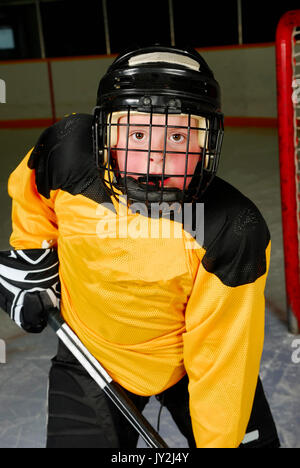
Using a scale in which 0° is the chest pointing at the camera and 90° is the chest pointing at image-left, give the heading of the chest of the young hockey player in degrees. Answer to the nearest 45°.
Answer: approximately 0°
